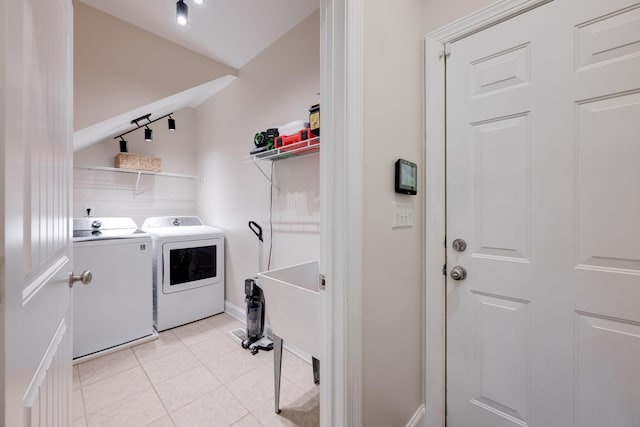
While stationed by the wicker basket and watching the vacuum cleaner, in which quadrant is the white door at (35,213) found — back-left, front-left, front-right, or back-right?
front-right

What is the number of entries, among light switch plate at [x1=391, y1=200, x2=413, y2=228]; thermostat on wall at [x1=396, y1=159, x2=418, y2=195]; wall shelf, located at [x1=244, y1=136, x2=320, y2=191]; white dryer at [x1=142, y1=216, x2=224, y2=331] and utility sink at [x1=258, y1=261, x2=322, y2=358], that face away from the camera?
0

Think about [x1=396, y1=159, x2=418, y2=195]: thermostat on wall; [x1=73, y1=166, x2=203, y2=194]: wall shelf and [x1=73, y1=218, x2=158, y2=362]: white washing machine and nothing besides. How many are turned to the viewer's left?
0

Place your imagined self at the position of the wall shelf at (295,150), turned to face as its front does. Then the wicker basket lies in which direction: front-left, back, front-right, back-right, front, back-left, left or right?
right

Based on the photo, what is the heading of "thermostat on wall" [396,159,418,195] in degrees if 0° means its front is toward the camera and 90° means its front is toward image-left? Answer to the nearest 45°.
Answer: approximately 315°

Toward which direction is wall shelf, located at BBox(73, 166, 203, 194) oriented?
toward the camera

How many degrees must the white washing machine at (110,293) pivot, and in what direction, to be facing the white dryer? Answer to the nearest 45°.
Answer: approximately 45° to its left

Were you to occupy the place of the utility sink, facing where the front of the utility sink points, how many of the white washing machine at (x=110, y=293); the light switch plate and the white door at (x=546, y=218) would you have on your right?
1

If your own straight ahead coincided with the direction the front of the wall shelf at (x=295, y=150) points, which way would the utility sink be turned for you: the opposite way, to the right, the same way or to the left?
the same way

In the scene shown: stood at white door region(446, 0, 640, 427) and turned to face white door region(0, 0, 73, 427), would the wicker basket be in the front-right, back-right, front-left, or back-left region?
front-right

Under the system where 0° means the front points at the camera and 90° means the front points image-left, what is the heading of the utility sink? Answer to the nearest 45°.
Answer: approximately 45°

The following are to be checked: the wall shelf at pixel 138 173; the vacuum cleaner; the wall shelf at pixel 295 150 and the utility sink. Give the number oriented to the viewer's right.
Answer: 0

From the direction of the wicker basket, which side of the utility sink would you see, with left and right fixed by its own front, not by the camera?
right

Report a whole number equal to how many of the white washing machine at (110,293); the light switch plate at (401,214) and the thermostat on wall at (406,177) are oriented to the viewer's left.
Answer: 0

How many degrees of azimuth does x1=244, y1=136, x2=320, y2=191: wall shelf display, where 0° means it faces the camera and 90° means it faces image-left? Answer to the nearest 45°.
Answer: approximately 45°
